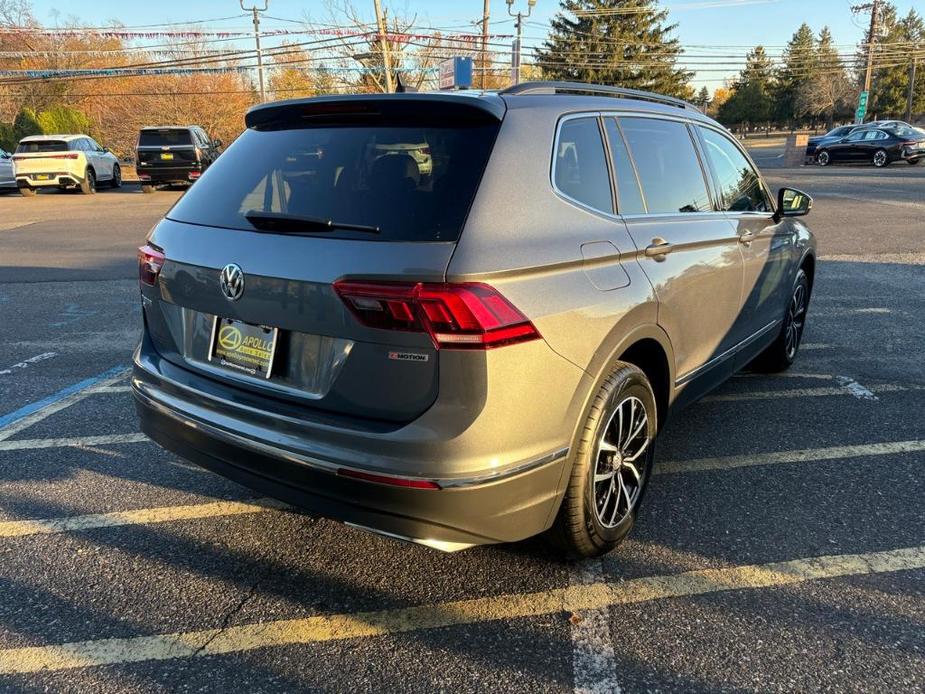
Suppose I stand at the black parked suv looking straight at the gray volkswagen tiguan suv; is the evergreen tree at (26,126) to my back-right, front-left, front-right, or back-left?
back-right

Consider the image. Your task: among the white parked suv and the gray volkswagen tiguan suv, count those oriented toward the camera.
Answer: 0

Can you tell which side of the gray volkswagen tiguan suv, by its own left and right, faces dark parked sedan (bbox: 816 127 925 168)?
front

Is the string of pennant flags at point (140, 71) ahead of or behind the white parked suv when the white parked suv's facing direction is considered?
ahead

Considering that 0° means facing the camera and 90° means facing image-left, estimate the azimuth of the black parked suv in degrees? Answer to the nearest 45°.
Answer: approximately 225°

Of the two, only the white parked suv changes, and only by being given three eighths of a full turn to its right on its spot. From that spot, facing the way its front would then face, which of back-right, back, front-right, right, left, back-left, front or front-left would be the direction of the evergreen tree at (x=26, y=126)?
back

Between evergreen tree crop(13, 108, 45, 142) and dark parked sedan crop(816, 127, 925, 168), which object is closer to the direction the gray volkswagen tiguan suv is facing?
the dark parked sedan

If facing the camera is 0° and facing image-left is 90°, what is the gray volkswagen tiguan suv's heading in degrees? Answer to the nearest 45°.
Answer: approximately 225°

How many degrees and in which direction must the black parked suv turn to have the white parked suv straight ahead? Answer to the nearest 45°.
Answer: approximately 135° to its left

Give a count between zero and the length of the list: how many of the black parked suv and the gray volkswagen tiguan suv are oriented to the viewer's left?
0

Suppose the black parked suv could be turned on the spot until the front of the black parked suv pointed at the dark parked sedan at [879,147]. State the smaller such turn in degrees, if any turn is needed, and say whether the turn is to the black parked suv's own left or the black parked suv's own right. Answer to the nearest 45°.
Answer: approximately 45° to the black parked suv's own right

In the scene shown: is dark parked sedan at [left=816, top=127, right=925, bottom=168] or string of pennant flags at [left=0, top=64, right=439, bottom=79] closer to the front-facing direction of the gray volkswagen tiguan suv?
the dark parked sedan

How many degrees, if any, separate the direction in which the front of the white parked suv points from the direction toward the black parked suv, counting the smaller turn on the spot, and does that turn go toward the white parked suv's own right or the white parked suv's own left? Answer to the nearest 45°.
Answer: approximately 90° to the white parked suv's own right

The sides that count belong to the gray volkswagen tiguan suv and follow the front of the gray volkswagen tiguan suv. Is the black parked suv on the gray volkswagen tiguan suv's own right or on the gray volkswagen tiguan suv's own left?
on the gray volkswagen tiguan suv's own left

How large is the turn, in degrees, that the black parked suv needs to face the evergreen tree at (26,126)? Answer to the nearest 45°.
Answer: approximately 45° to its left

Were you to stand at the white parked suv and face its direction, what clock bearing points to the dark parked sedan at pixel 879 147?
The dark parked sedan is roughly at 2 o'clock from the white parked suv.

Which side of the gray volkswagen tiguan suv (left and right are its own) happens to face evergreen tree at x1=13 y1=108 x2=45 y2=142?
left
